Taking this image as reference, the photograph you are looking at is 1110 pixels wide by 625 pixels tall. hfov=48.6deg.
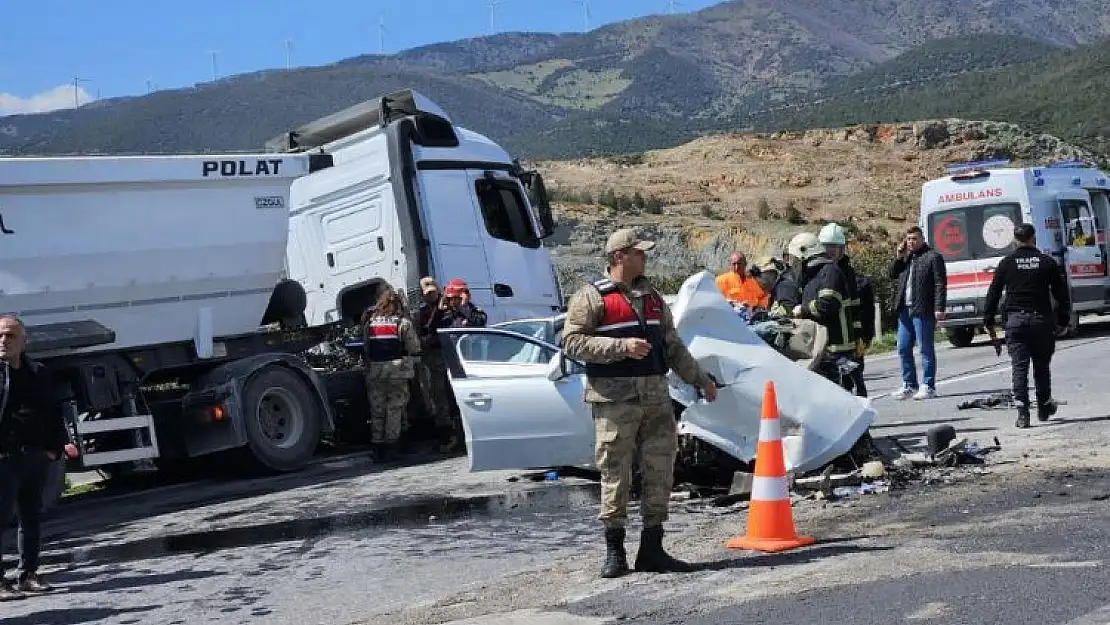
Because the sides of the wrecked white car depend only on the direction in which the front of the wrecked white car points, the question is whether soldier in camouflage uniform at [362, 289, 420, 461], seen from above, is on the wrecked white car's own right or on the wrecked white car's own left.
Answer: on the wrecked white car's own left

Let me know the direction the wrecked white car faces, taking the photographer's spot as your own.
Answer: facing to the right of the viewer

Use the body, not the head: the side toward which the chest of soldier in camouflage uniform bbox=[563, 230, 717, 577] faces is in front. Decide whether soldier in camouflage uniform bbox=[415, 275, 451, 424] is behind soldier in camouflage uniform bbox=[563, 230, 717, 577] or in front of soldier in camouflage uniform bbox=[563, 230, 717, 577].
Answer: behind

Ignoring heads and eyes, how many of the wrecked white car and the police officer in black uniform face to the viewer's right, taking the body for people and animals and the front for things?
1

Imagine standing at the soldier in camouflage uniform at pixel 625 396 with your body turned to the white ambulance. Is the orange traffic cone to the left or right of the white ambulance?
right

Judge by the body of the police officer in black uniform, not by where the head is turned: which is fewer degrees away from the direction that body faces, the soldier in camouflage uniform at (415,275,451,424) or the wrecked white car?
the soldier in camouflage uniform
